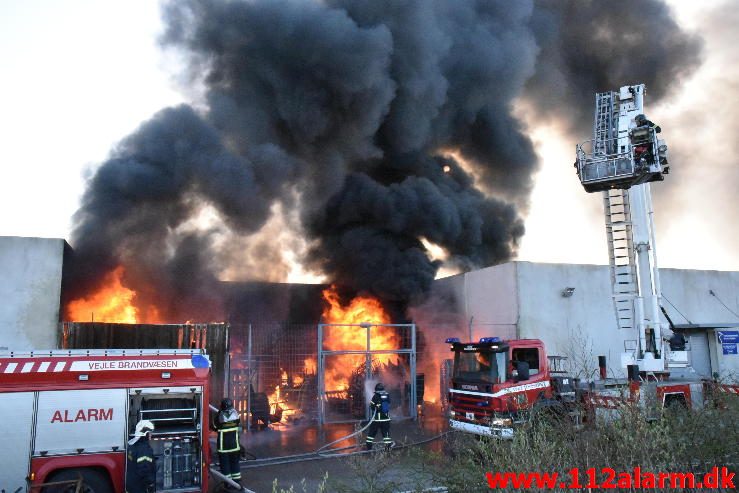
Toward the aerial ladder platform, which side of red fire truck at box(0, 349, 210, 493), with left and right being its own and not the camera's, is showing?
back

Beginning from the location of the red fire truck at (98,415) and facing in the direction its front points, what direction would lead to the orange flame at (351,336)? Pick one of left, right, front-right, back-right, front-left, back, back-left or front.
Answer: back-right

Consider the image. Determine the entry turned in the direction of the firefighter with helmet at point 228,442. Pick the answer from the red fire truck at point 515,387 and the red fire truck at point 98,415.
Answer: the red fire truck at point 515,387

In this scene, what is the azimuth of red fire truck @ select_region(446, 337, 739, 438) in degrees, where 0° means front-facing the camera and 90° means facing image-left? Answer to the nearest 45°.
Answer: approximately 45°

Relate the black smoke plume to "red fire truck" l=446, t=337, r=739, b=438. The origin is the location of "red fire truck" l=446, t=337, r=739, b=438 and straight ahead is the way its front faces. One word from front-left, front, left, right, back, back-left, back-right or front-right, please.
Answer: right

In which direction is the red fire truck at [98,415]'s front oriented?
to the viewer's left

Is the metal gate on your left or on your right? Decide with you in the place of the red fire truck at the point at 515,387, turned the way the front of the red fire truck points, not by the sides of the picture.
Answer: on your right

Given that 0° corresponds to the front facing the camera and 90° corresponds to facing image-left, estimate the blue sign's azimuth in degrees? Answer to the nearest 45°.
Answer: approximately 0°

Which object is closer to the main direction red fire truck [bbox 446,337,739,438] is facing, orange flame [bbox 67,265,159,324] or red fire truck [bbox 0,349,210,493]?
the red fire truck

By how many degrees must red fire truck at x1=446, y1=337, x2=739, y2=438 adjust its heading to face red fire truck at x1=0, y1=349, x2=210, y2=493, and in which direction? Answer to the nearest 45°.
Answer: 0° — it already faces it

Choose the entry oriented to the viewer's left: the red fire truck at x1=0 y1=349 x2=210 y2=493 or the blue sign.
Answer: the red fire truck

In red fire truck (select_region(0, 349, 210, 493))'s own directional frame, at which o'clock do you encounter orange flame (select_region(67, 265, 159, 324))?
The orange flame is roughly at 3 o'clock from the red fire truck.

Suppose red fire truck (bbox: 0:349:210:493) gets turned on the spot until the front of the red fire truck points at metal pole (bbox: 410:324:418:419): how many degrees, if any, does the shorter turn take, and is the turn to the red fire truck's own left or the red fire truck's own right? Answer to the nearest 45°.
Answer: approximately 135° to the red fire truck's own right

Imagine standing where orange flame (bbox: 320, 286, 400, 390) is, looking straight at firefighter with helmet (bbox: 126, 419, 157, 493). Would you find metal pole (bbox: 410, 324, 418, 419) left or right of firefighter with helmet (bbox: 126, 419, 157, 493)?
left

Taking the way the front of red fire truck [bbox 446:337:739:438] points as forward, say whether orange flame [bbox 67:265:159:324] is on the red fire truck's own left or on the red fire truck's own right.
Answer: on the red fire truck's own right

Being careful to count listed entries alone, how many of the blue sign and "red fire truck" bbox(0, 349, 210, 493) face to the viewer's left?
1
